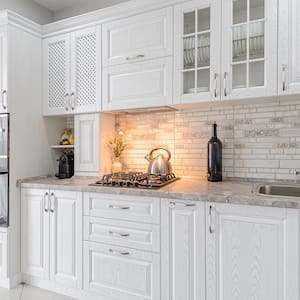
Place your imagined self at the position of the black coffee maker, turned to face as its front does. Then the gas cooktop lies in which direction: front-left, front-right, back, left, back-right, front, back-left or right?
left

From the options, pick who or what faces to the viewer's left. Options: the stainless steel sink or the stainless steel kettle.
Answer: the stainless steel kettle

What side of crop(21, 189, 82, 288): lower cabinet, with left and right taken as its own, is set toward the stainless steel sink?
left

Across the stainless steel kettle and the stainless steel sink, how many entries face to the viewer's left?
1

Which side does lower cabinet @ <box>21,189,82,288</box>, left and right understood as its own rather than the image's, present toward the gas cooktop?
left

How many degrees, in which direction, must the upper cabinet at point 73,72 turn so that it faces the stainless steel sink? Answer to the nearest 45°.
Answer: approximately 90° to its left

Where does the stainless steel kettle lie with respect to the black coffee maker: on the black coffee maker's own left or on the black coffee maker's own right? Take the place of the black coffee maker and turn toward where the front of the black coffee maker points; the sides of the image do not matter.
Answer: on the black coffee maker's own left

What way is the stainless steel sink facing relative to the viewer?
toward the camera

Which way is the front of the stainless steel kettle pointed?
to the viewer's left

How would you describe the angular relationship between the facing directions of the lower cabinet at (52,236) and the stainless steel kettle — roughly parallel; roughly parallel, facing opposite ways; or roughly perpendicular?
roughly perpendicular

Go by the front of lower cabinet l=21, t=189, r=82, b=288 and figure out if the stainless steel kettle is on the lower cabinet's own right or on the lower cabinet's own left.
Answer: on the lower cabinet's own left
